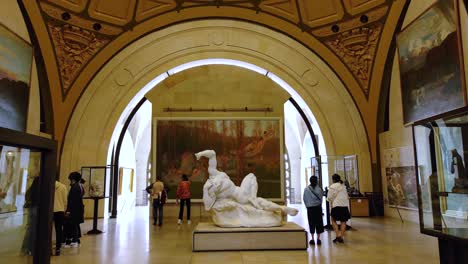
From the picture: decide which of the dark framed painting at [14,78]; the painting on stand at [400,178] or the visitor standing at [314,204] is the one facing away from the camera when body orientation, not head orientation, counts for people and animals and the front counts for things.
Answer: the visitor standing

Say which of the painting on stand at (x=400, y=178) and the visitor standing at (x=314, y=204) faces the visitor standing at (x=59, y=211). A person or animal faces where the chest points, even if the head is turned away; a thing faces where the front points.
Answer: the painting on stand

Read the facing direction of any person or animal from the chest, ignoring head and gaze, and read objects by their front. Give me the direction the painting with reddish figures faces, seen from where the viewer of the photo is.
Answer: facing the viewer

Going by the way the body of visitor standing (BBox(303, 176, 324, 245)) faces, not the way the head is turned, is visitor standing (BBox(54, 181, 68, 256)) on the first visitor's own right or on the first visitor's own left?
on the first visitor's own left

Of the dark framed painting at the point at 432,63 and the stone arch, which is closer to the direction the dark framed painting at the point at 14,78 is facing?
the dark framed painting

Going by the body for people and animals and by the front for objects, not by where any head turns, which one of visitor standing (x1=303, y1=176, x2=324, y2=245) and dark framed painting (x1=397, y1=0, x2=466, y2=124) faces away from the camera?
the visitor standing

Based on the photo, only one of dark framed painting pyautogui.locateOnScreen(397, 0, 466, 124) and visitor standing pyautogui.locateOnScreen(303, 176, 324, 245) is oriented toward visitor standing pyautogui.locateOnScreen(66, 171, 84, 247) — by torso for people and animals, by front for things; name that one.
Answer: the dark framed painting

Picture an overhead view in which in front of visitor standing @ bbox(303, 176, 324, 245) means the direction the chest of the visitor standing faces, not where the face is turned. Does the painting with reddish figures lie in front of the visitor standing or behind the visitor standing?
in front

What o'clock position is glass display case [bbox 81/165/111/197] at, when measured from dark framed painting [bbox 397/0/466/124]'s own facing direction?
The glass display case is roughly at 1 o'clock from the dark framed painting.

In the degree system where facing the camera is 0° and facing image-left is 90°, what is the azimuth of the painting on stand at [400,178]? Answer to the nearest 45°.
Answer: approximately 45°

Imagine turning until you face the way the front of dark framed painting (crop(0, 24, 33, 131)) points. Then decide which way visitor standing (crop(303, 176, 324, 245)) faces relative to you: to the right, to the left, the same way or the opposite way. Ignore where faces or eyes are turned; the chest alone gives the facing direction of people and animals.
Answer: to the left

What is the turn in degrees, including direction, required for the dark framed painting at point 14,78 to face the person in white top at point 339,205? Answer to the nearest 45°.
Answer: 0° — it already faces them

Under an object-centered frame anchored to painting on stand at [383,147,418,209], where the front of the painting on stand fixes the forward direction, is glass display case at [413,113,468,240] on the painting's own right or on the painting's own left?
on the painting's own left

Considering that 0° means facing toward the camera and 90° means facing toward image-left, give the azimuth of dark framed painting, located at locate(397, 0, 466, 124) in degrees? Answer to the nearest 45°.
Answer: approximately 45°

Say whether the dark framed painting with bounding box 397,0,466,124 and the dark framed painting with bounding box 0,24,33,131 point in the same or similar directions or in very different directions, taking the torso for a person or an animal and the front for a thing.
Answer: very different directions

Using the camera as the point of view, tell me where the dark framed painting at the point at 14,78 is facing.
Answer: facing the viewer and to the right of the viewer

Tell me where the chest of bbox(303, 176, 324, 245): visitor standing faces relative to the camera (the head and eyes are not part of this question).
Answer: away from the camera

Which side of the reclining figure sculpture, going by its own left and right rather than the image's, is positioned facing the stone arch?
back

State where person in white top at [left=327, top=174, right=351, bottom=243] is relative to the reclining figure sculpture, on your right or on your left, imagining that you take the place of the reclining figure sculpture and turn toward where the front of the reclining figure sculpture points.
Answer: on your left

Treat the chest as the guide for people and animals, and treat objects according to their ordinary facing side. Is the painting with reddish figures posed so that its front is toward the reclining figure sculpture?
yes

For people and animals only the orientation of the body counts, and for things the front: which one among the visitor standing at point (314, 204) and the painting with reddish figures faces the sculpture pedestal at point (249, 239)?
the painting with reddish figures

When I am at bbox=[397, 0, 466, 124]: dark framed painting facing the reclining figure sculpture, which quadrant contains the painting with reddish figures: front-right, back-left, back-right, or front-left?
front-right
